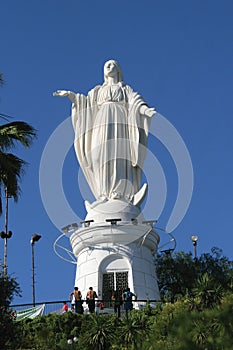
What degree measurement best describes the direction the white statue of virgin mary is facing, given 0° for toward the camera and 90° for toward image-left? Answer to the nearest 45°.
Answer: approximately 0°
